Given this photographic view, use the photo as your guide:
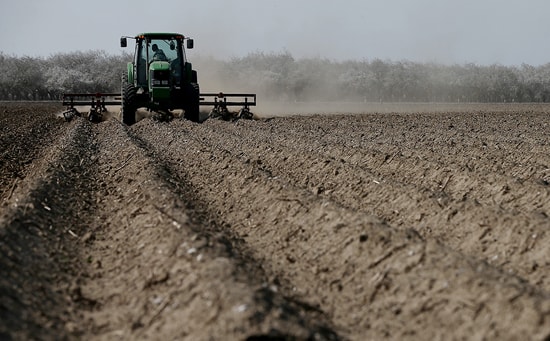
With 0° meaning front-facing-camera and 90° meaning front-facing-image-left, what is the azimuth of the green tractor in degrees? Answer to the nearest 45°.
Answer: approximately 0°
